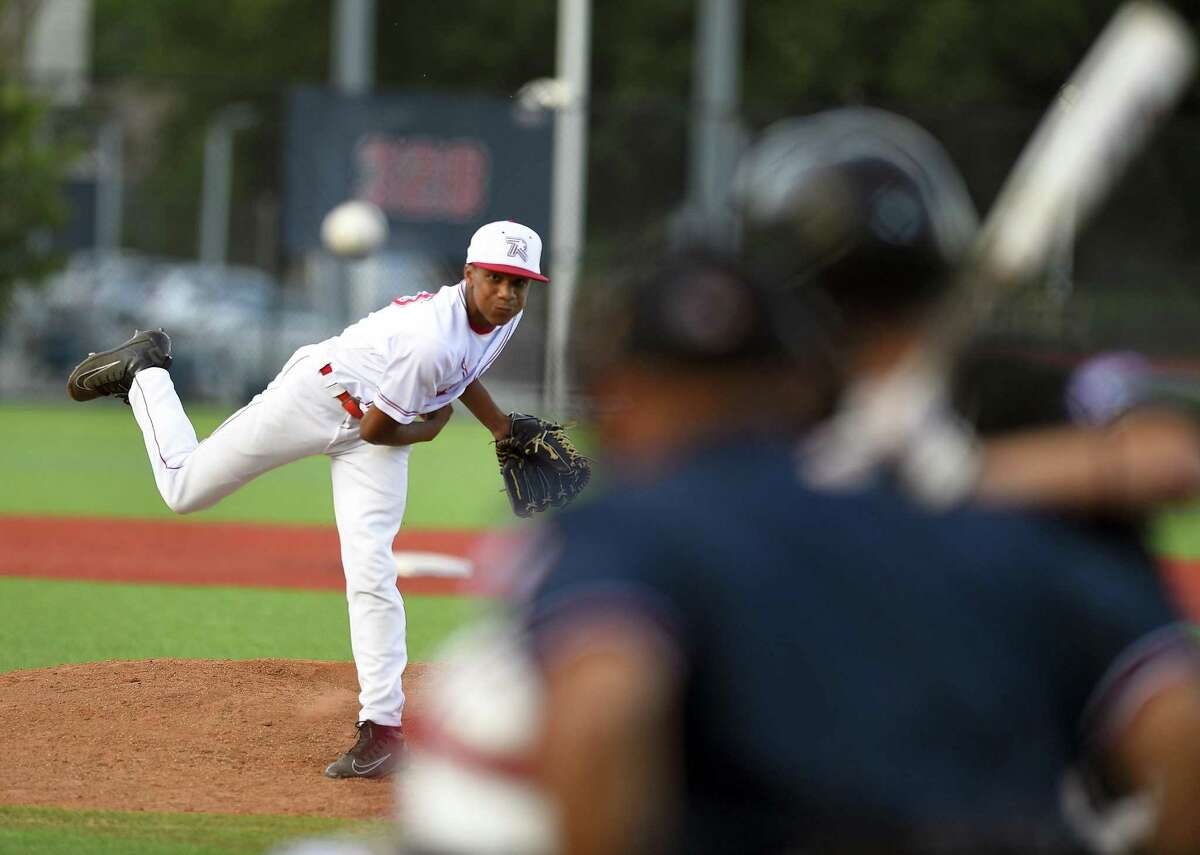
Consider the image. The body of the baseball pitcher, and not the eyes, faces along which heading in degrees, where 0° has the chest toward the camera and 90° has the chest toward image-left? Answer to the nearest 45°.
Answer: approximately 315°

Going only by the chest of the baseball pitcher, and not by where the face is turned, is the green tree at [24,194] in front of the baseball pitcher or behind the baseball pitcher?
behind
